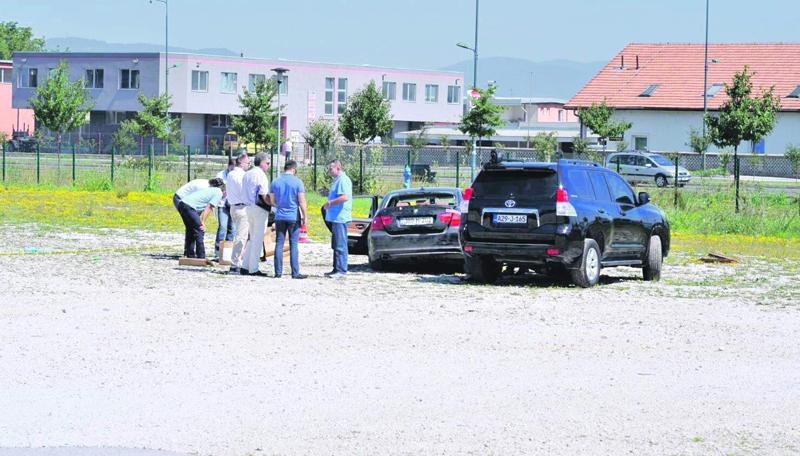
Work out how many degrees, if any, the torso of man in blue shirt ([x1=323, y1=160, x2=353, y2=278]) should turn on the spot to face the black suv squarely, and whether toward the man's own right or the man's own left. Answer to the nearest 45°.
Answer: approximately 180°

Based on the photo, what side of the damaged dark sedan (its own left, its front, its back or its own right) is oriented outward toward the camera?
back

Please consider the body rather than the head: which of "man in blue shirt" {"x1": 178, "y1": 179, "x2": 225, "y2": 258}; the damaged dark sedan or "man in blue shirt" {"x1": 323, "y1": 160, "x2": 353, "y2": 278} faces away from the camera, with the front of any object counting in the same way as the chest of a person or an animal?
the damaged dark sedan

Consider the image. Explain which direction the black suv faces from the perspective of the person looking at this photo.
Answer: facing away from the viewer and to the right of the viewer

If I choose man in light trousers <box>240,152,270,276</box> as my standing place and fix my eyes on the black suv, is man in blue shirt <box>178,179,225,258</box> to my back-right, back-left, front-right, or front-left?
back-left

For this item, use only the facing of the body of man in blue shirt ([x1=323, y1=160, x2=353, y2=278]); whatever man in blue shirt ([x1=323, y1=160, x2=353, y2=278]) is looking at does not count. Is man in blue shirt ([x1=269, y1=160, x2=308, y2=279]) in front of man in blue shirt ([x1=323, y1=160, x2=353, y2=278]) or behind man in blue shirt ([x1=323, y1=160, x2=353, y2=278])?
in front

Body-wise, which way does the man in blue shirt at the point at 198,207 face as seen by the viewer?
to the viewer's right

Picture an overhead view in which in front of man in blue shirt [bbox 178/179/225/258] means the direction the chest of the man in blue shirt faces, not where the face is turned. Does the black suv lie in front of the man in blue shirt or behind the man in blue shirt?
in front

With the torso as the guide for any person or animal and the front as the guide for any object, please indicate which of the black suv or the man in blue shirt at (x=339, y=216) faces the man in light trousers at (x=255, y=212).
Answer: the man in blue shirt

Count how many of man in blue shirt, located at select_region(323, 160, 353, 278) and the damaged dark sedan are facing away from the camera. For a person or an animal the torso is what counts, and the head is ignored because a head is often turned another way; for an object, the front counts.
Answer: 1

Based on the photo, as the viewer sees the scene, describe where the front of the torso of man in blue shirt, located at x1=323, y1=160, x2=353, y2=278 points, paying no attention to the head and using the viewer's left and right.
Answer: facing to the left of the viewer
